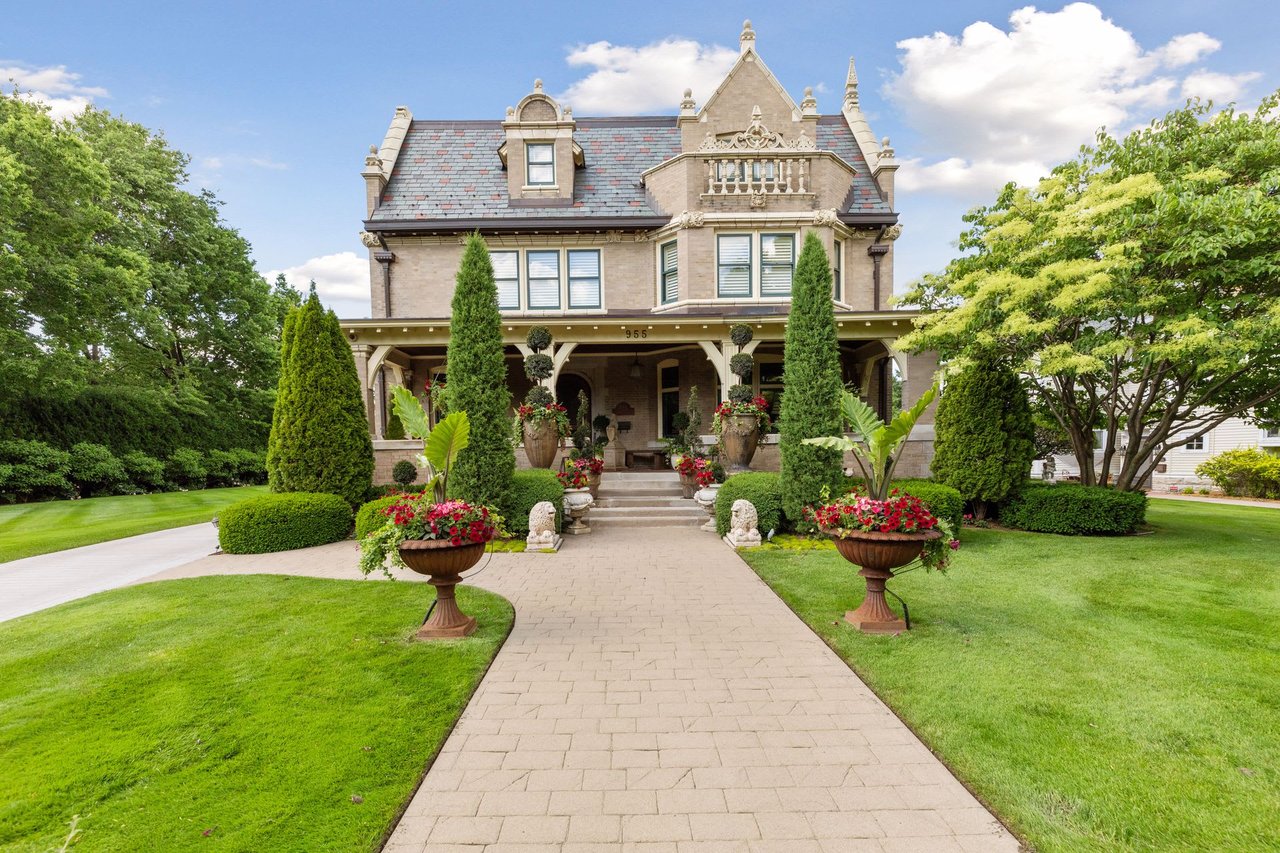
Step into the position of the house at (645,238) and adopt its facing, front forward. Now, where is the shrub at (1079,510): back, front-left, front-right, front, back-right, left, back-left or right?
front-left

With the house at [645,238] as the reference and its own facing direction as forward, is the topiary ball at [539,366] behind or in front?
in front

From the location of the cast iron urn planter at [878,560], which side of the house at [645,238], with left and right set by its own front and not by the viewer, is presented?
front

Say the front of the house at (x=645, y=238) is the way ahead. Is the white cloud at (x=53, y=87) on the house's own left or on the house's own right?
on the house's own right

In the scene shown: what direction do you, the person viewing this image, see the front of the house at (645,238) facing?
facing the viewer

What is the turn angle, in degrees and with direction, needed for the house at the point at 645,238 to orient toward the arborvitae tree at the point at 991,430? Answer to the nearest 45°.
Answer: approximately 45° to its left

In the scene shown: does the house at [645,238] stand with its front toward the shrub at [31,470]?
no

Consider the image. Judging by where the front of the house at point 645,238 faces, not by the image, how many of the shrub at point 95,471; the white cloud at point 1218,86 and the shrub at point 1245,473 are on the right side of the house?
1

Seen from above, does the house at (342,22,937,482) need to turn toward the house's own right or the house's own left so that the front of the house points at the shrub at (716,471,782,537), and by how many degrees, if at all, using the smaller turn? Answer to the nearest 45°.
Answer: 0° — it already faces it

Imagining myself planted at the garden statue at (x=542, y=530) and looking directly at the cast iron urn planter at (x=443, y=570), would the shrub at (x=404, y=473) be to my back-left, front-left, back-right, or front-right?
back-right

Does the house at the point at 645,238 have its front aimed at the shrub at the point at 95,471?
no

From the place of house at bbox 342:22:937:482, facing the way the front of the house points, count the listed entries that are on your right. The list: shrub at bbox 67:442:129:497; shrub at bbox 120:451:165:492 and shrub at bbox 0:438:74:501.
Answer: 3

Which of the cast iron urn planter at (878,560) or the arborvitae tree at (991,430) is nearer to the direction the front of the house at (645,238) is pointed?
the cast iron urn planter

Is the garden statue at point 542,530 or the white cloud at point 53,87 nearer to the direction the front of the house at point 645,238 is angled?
the garden statue

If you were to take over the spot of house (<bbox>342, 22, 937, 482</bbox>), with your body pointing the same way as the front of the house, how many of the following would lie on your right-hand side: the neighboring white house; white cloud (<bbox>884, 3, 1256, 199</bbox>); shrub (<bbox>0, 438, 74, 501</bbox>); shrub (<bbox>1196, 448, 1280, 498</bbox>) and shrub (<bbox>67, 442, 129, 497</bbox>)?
2

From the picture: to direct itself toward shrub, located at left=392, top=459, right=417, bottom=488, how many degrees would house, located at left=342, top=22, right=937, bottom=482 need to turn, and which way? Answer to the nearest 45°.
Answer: approximately 45° to its right

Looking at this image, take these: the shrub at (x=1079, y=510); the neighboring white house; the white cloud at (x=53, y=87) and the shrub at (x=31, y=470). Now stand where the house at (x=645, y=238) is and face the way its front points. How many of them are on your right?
2

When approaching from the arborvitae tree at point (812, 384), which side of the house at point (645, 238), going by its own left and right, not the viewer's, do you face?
front
